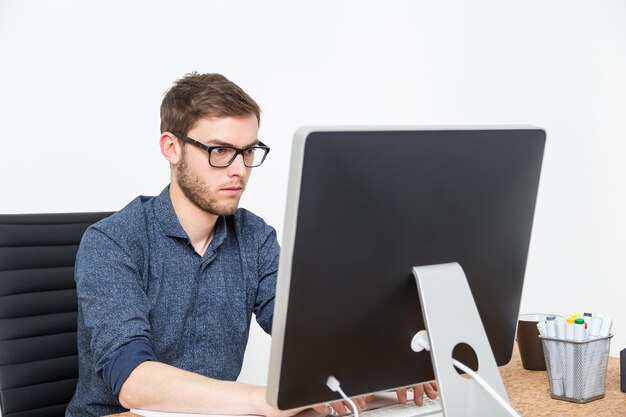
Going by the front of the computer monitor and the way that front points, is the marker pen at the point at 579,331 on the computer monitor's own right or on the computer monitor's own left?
on the computer monitor's own right

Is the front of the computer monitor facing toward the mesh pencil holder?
no

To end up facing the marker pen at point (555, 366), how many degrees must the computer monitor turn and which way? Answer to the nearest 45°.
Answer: approximately 90° to its right

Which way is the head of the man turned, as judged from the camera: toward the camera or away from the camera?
toward the camera

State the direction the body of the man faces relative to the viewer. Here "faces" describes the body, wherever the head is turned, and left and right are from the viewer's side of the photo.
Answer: facing the viewer and to the right of the viewer

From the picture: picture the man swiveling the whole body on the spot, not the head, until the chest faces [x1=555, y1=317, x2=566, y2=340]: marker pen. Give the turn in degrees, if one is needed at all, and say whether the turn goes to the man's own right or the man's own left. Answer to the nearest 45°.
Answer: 0° — they already face it

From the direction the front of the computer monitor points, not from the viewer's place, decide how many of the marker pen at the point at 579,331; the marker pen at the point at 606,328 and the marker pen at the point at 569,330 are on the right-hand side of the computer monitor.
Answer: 3

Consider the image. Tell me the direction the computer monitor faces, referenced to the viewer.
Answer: facing away from the viewer and to the left of the viewer

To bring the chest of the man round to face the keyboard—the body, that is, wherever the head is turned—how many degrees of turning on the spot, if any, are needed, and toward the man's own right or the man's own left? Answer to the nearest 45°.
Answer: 0° — they already face it

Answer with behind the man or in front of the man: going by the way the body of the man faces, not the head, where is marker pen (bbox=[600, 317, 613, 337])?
in front

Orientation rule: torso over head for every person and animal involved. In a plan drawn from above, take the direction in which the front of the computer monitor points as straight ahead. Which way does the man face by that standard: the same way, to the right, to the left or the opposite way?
the opposite way

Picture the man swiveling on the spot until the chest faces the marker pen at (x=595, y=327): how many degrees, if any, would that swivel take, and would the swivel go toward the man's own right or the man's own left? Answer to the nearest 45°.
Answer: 0° — they already face it

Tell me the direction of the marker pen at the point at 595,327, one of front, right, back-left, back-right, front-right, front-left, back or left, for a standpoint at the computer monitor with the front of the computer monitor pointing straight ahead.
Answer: right

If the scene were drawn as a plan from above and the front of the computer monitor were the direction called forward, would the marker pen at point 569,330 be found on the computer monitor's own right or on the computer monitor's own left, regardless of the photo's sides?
on the computer monitor's own right

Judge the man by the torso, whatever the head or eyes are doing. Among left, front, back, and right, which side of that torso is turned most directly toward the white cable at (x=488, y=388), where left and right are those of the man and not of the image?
front
